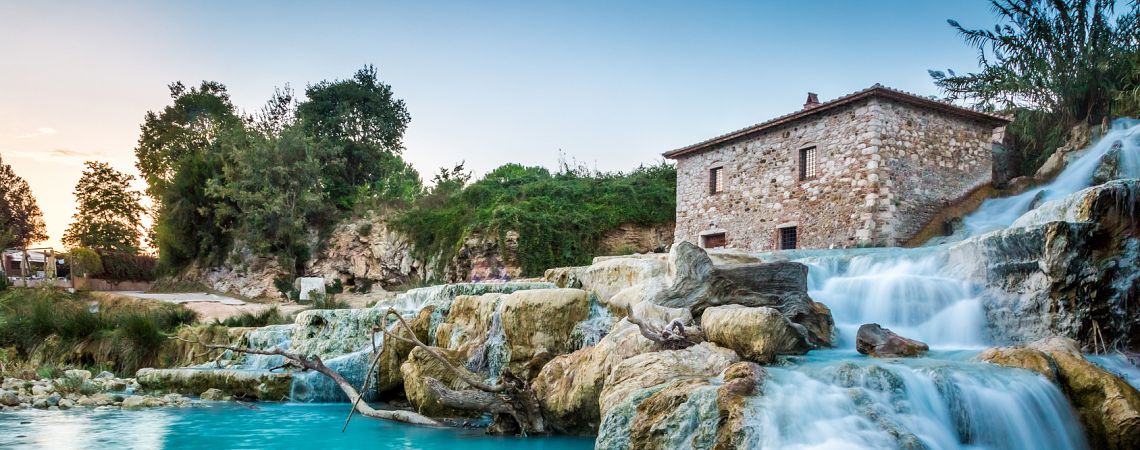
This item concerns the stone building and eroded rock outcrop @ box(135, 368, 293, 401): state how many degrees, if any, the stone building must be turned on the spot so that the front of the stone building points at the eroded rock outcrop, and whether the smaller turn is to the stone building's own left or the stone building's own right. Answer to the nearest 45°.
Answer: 0° — it already faces it

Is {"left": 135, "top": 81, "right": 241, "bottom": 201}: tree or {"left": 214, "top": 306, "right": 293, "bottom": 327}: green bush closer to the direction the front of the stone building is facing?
the green bush

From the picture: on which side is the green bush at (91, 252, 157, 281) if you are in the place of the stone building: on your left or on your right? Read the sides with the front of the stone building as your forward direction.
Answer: on your right

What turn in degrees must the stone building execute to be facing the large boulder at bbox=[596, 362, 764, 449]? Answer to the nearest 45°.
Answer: approximately 45° to its left

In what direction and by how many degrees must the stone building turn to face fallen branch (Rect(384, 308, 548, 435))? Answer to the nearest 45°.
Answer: approximately 45° to its left

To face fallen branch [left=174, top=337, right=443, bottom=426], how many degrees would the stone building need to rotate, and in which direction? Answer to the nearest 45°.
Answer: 0° — it already faces it

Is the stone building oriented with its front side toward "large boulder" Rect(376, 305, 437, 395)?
yes

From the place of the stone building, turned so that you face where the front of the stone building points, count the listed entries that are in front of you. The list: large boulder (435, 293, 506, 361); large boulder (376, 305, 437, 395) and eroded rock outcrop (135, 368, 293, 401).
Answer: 3

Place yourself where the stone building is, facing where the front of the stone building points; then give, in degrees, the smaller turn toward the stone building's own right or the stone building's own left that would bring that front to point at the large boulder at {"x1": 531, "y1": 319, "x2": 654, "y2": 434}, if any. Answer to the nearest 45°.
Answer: approximately 45° to the stone building's own left

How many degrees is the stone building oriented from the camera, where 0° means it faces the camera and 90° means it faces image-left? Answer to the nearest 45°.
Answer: approximately 45°

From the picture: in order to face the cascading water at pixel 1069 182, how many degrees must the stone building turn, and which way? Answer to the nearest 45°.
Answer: approximately 135° to its left

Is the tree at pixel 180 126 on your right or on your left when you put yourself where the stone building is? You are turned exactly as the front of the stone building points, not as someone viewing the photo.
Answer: on your right

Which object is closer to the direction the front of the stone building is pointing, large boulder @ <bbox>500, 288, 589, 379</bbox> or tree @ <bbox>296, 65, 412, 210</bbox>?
the large boulder

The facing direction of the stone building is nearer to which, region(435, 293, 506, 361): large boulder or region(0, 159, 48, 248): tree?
the large boulder

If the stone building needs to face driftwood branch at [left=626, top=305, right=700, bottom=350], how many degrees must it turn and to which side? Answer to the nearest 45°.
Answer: approximately 45° to its left

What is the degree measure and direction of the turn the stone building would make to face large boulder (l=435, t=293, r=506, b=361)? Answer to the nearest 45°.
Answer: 0° — it already faces it
